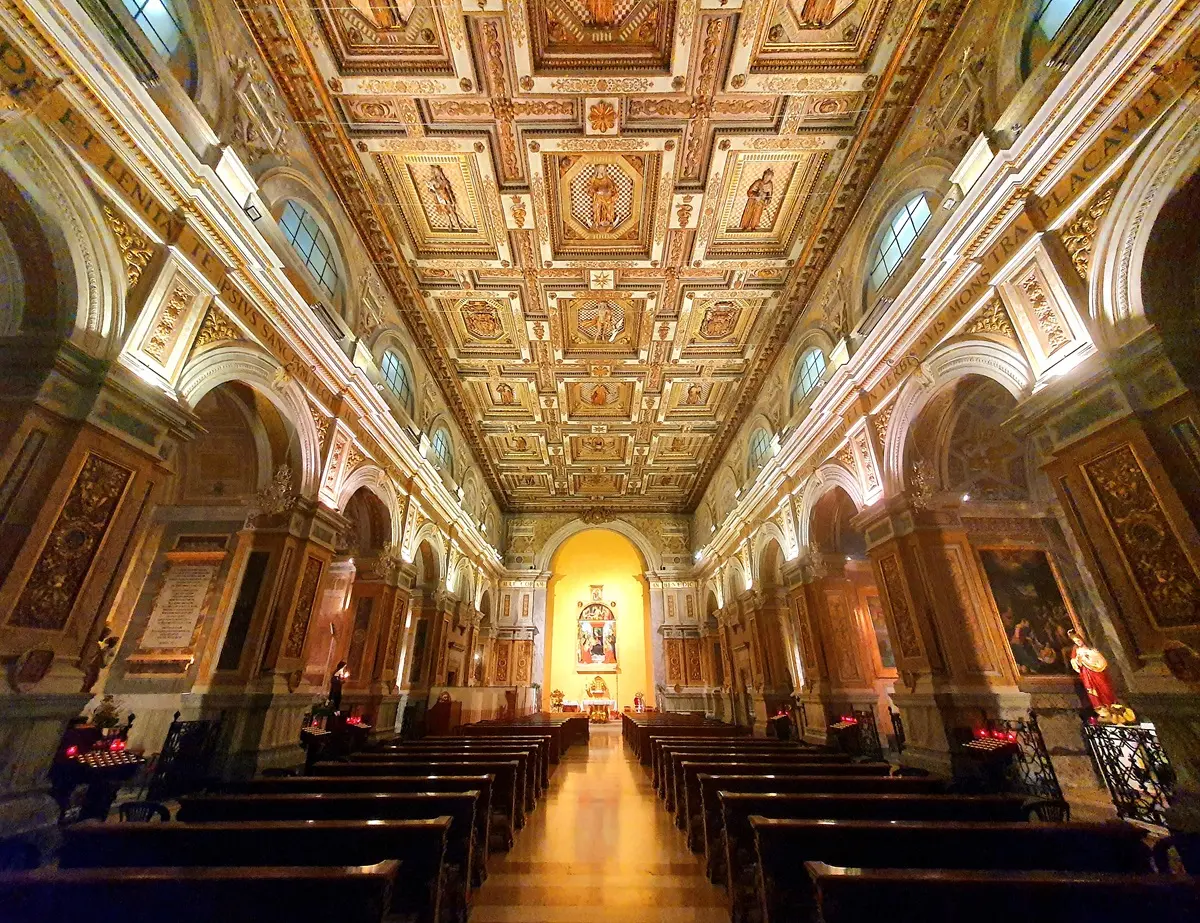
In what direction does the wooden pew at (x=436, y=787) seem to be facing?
away from the camera

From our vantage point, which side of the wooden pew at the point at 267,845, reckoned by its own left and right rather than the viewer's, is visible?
back

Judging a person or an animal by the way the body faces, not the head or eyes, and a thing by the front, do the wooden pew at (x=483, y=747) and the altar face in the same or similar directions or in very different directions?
very different directions

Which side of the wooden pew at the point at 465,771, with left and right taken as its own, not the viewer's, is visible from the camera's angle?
back

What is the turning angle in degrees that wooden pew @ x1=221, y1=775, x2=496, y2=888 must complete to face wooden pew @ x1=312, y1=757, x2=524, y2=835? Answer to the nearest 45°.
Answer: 0° — it already faces it

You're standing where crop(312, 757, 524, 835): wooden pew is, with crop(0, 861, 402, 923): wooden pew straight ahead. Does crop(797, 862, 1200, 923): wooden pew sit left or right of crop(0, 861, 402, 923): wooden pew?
left

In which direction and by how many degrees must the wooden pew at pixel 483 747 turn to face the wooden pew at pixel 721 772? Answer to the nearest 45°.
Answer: approximately 135° to its right

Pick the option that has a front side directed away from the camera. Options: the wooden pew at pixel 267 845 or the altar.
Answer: the wooden pew

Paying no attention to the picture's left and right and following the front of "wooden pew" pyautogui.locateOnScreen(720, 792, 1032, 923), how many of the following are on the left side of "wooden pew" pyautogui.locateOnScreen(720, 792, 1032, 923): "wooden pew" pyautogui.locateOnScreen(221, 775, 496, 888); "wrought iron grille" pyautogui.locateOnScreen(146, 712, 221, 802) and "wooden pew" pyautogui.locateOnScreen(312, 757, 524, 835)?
3

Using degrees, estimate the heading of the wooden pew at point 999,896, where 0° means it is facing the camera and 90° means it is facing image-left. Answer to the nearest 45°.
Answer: approximately 180°

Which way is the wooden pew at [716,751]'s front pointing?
away from the camera

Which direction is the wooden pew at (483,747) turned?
away from the camera

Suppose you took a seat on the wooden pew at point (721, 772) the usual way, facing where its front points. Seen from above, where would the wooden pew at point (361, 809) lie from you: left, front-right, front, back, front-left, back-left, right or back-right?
back-left

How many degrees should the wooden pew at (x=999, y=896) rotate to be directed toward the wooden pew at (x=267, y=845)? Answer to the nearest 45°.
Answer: approximately 90° to its left
